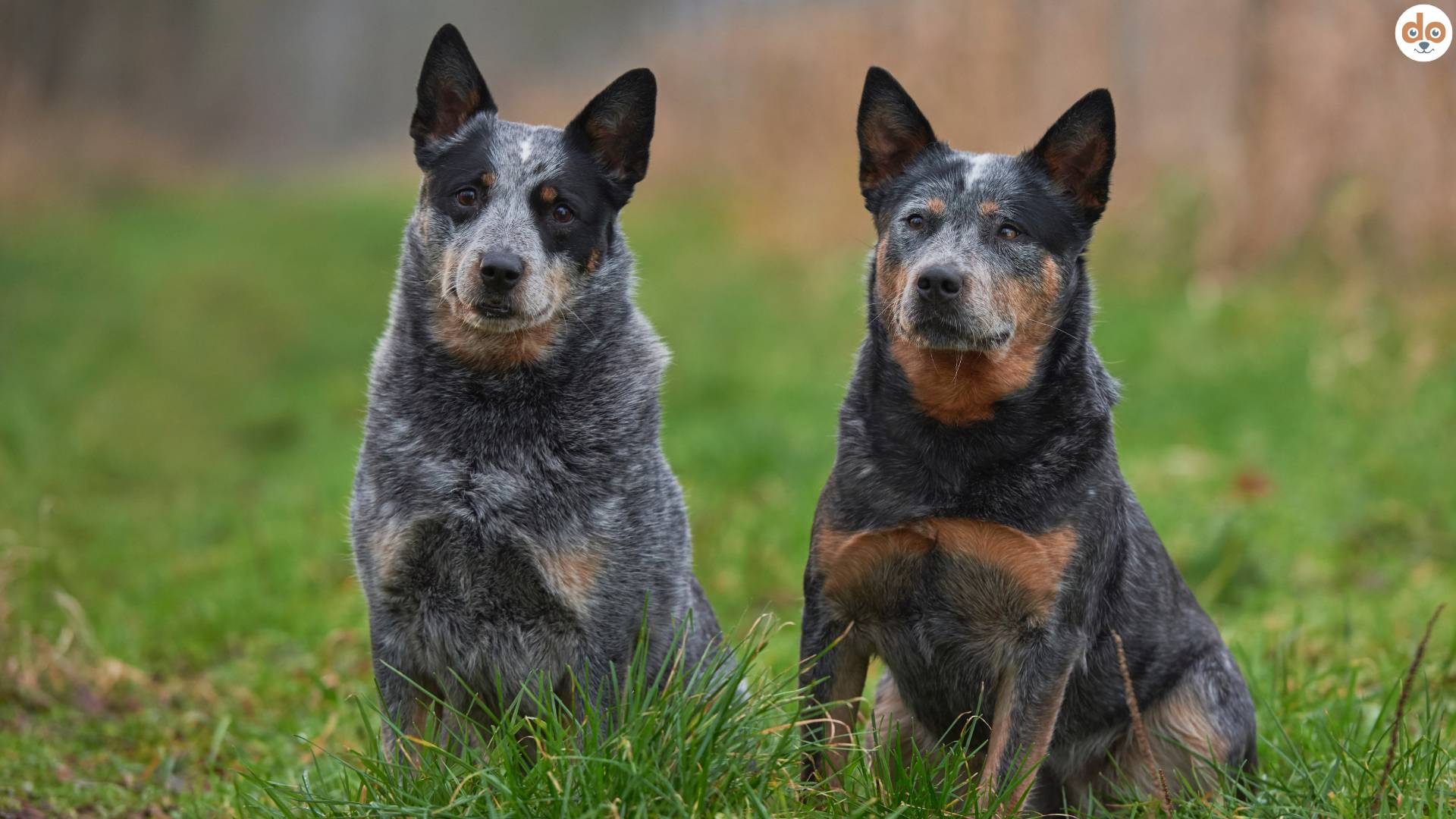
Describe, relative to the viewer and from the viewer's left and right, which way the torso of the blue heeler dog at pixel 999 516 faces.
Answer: facing the viewer and to the left of the viewer

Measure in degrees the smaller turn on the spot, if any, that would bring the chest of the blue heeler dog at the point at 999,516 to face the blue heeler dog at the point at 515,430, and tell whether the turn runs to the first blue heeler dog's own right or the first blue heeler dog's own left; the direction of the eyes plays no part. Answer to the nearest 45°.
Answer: approximately 45° to the first blue heeler dog's own right
